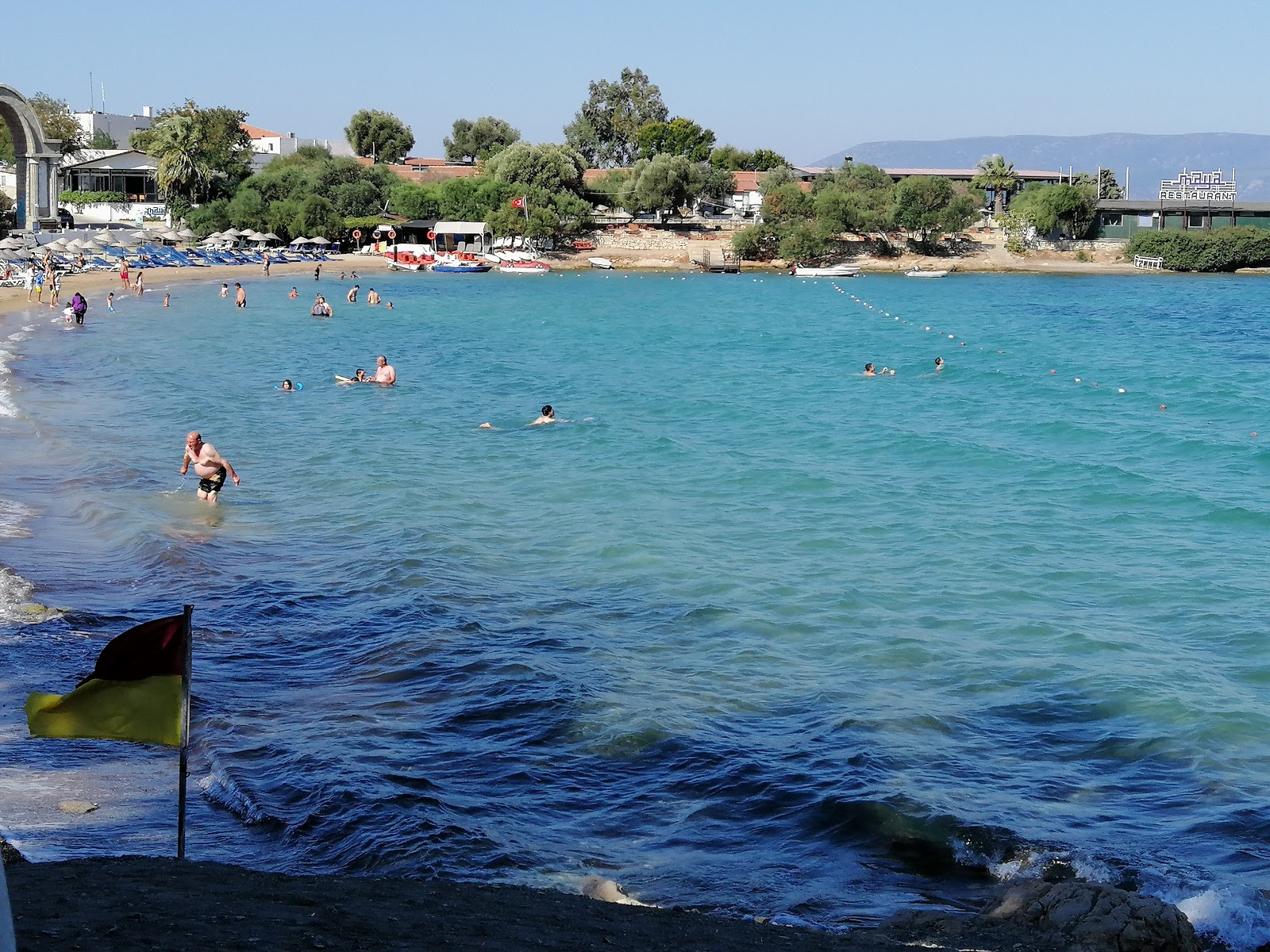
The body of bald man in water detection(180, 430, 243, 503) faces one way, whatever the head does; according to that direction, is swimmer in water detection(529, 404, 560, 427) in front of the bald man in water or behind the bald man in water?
behind

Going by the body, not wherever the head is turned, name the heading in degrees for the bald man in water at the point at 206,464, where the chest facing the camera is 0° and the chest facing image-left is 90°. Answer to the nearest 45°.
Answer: approximately 45°

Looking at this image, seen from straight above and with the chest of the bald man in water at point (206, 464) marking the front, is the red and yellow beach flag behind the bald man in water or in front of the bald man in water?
in front

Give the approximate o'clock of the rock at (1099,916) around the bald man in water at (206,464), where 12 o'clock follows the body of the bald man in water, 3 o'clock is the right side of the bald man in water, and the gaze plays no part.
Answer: The rock is roughly at 10 o'clock from the bald man in water.

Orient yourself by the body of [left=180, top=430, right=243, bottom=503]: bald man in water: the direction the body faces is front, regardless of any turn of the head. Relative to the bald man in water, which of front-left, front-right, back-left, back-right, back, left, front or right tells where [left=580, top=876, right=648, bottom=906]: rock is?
front-left

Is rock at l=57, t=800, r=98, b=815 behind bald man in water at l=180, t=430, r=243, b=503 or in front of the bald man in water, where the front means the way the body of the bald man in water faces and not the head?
in front

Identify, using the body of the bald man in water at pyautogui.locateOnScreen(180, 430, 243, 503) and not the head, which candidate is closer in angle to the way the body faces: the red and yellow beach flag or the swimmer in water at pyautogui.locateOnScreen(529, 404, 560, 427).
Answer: the red and yellow beach flag
